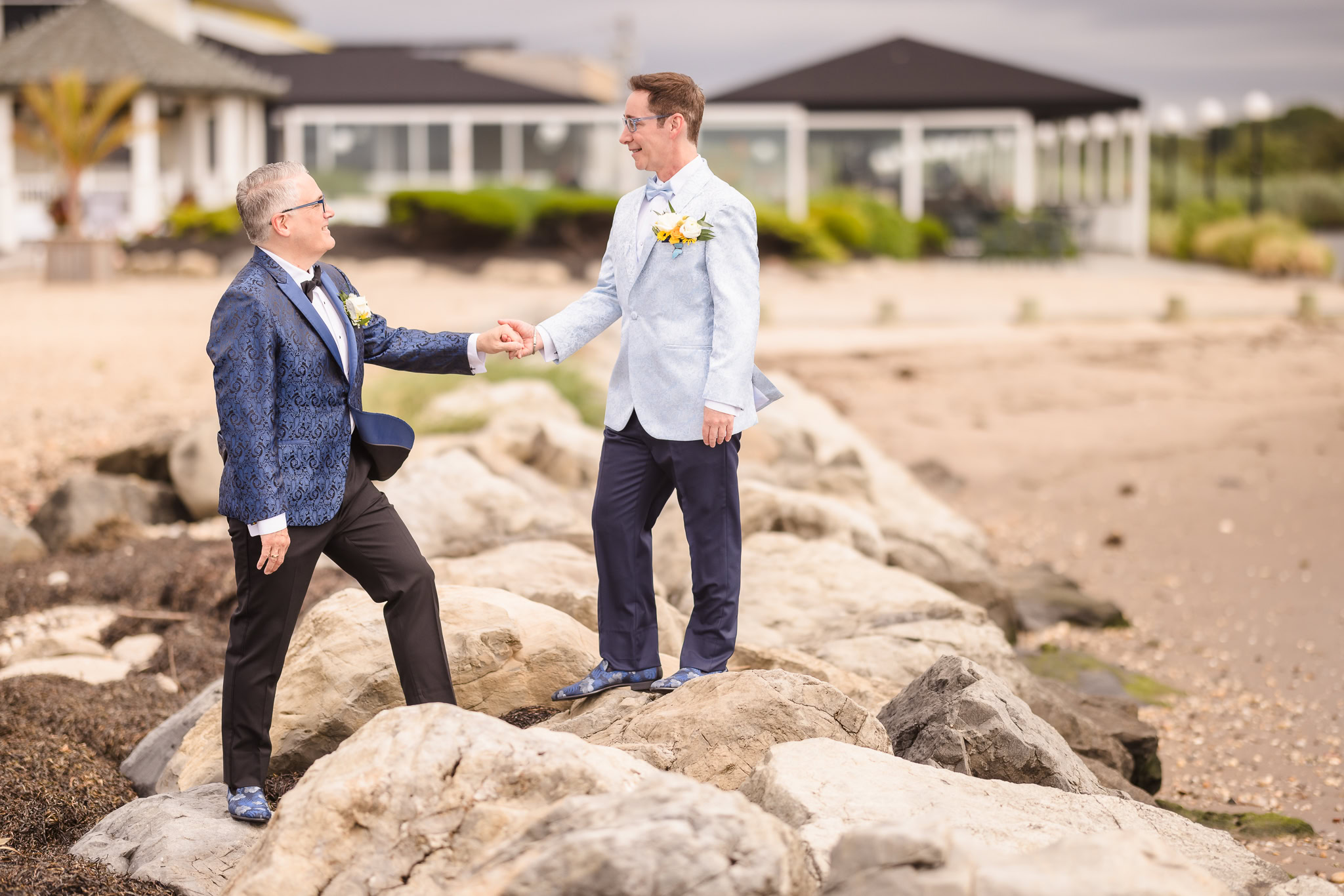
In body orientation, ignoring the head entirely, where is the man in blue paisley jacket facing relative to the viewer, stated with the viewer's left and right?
facing the viewer and to the right of the viewer

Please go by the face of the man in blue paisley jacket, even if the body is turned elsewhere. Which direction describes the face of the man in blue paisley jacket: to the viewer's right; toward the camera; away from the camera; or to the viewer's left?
to the viewer's right

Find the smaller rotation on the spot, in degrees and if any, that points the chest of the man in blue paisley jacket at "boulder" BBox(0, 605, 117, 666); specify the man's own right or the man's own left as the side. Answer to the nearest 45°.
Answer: approximately 135° to the man's own left

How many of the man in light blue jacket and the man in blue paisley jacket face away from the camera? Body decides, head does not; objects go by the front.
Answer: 0

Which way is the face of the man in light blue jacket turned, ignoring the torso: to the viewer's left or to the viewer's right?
to the viewer's left

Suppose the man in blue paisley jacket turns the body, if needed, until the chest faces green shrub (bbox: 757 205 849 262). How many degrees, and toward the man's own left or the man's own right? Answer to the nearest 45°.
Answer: approximately 135° to the man's own left

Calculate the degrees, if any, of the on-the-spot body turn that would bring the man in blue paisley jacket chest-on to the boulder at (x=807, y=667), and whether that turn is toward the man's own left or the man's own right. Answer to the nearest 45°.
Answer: approximately 90° to the man's own left

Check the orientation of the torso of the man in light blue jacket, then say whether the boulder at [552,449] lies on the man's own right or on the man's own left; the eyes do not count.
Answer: on the man's own right

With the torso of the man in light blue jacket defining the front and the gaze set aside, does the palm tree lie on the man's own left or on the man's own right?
on the man's own right

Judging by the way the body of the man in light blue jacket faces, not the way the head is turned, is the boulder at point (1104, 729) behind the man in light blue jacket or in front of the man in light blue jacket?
behind
